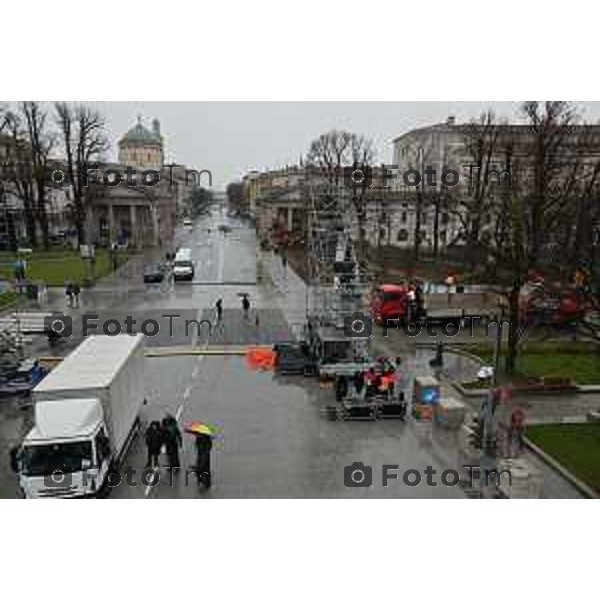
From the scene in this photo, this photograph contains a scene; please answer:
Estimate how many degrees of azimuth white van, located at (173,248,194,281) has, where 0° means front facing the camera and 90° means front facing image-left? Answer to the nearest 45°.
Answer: approximately 0°

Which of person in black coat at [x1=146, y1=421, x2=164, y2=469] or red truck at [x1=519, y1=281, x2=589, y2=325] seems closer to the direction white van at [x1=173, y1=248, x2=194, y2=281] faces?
the person in black coat

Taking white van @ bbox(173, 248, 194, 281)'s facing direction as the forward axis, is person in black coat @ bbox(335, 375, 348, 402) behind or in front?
in front

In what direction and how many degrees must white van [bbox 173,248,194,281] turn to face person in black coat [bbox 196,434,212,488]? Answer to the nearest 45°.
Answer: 0° — it already faces them

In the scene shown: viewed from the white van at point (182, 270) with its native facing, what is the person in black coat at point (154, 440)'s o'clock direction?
The person in black coat is roughly at 12 o'clock from the white van.

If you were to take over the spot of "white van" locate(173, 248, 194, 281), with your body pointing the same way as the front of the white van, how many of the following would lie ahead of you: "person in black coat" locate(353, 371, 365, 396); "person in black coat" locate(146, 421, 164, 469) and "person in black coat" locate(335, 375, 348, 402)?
3

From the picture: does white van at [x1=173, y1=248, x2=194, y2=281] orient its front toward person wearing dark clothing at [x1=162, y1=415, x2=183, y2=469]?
yes

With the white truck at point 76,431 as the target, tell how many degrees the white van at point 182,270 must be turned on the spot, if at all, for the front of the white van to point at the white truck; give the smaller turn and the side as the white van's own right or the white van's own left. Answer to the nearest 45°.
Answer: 0° — it already faces it

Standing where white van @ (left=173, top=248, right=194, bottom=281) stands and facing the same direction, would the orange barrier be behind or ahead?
ahead

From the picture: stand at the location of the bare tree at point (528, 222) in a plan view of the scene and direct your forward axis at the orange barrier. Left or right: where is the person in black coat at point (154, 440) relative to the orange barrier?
left

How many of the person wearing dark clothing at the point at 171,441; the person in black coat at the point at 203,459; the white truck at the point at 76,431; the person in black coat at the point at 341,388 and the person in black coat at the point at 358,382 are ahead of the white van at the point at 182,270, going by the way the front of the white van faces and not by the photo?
5

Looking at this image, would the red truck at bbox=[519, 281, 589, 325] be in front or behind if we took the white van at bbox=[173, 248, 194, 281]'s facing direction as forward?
in front
